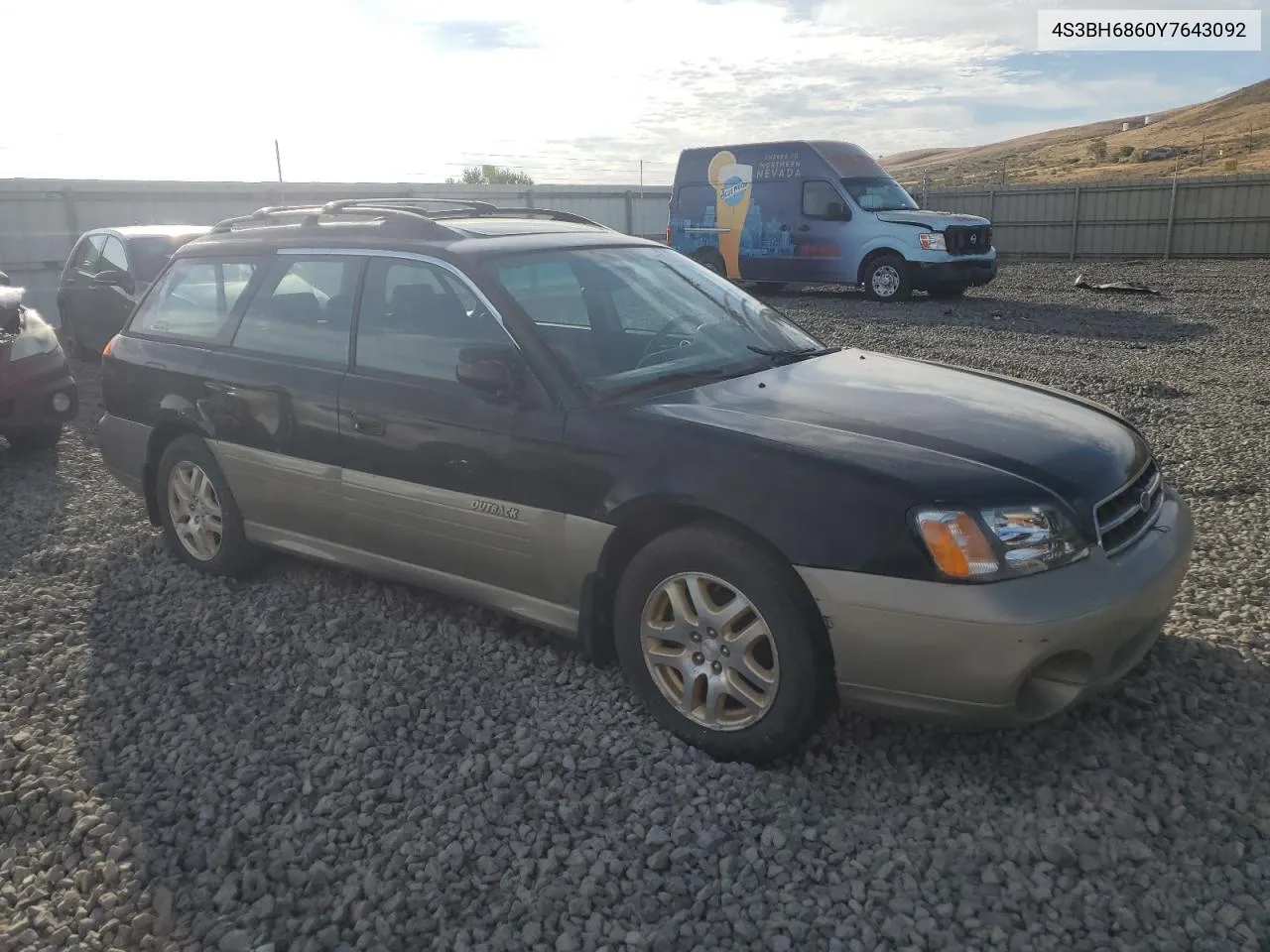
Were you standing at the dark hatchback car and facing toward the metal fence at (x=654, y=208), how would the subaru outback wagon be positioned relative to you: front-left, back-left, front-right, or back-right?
back-right

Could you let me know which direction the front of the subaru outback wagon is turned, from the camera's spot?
facing the viewer and to the right of the viewer

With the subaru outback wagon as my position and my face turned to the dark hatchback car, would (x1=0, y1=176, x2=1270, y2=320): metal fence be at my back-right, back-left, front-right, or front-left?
front-right

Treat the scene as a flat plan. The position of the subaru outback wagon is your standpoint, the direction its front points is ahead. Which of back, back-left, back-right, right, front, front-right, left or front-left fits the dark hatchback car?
back

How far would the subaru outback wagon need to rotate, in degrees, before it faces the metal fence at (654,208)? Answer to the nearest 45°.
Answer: approximately 135° to its left

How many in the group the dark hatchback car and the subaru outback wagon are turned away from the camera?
0
